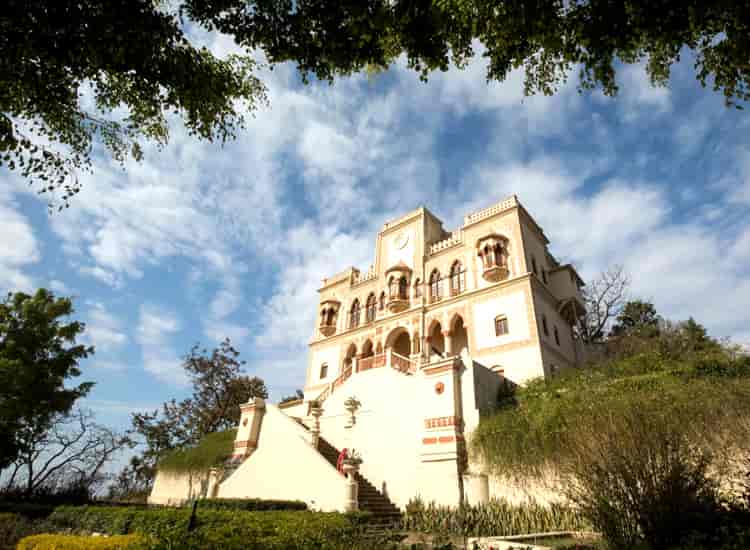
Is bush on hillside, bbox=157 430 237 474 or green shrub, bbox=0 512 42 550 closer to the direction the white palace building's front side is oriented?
the green shrub

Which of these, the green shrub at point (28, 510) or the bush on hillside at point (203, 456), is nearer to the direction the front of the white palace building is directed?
the green shrub

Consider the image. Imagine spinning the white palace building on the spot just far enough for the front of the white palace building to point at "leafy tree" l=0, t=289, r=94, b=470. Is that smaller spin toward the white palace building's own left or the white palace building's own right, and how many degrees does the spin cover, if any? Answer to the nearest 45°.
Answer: approximately 45° to the white palace building's own right

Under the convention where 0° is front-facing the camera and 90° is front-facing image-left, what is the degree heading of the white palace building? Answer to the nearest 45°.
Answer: approximately 45°

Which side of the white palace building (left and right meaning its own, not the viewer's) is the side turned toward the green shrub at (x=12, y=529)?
front

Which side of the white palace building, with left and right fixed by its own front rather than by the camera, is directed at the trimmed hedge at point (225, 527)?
front

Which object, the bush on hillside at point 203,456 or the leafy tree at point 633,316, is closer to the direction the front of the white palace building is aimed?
the bush on hillside

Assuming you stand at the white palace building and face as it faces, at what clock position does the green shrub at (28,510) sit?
The green shrub is roughly at 1 o'clock from the white palace building.

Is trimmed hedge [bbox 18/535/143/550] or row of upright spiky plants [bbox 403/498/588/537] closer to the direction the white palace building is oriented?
the trimmed hedge

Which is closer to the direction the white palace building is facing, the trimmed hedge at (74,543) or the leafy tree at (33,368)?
the trimmed hedge

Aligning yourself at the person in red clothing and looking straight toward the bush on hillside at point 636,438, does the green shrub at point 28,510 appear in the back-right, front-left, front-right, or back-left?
back-right

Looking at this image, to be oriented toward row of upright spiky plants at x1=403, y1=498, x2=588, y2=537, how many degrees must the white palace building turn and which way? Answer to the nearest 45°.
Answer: approximately 45° to its left
